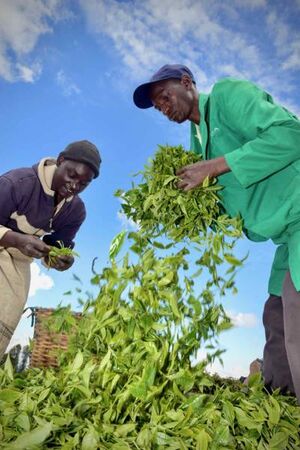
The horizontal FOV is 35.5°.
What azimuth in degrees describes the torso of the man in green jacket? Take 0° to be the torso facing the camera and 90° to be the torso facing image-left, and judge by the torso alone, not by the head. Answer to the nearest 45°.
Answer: approximately 90°

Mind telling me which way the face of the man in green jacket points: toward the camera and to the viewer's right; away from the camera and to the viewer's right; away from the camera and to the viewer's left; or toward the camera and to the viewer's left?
toward the camera and to the viewer's left
